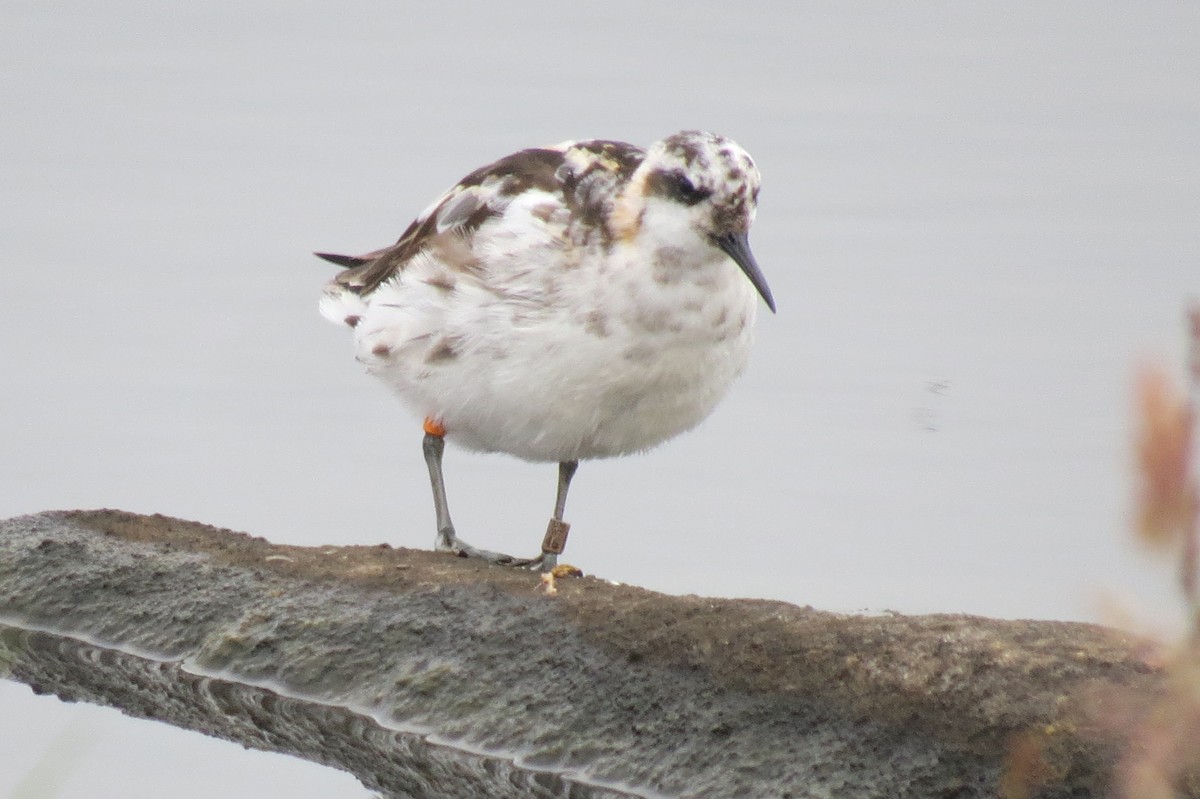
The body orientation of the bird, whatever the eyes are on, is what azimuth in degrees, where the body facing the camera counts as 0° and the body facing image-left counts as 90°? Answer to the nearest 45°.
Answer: approximately 315°
